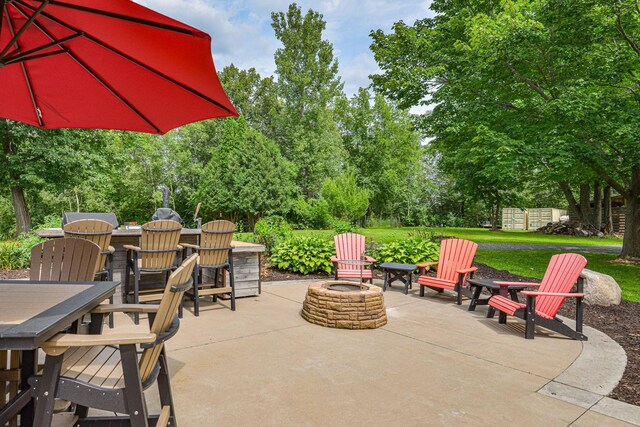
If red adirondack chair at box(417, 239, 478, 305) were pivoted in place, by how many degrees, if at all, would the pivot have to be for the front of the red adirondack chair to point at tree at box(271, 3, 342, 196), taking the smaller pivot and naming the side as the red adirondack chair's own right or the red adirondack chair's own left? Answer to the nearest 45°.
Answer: approximately 90° to the red adirondack chair's own right

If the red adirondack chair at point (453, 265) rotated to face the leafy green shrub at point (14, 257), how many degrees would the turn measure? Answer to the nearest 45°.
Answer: approximately 45° to its right

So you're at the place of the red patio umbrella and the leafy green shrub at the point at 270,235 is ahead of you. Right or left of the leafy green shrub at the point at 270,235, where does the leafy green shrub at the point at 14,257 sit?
left

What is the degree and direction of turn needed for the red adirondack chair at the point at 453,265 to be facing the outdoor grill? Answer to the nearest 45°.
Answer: approximately 45° to its right

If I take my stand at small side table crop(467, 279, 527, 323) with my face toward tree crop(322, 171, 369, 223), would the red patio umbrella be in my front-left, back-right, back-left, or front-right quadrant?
back-left

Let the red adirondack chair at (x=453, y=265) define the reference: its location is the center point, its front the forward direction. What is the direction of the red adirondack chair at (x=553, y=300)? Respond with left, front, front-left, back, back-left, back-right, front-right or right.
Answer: left

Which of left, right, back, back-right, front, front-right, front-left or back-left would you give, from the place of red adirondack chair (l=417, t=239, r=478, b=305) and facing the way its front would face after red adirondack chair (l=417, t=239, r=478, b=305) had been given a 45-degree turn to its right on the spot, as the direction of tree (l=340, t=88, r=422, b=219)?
right

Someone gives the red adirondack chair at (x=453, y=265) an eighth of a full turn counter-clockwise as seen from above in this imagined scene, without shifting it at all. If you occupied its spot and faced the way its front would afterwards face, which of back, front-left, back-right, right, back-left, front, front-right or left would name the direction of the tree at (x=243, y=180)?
back-right

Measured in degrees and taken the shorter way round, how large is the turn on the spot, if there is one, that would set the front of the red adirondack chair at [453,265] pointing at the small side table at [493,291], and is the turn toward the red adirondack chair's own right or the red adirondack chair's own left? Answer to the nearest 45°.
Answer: approximately 90° to the red adirondack chair's own left

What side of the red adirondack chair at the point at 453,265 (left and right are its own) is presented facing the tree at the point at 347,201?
right

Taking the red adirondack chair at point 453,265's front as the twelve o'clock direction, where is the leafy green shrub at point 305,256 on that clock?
The leafy green shrub is roughly at 2 o'clock from the red adirondack chair.

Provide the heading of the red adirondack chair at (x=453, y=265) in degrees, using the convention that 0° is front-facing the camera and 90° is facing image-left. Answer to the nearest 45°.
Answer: approximately 45°

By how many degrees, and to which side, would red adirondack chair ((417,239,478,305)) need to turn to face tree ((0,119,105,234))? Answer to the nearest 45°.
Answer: approximately 45° to its right

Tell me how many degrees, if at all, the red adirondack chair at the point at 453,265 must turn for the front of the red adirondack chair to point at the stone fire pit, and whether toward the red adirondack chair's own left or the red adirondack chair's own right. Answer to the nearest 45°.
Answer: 0° — it already faces it
